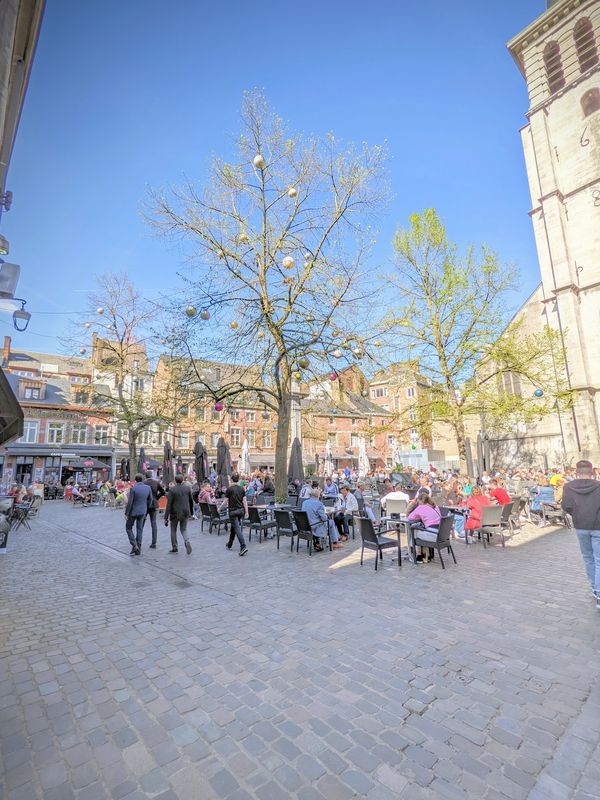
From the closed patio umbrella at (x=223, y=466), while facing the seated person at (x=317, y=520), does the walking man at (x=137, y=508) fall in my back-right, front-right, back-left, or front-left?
front-right

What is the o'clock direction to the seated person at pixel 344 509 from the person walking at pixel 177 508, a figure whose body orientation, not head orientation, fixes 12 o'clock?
The seated person is roughly at 3 o'clock from the person walking.

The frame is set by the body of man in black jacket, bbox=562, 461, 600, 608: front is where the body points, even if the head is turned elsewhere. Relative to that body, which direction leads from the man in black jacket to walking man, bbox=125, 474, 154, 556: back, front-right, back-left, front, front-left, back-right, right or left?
left

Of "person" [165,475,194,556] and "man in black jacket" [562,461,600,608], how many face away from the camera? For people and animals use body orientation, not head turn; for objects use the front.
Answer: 2

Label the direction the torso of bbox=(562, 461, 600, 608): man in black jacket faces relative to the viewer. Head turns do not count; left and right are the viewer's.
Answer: facing away from the viewer

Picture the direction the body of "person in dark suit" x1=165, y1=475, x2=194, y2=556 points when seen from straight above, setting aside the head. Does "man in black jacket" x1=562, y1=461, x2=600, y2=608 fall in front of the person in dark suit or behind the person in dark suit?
behind

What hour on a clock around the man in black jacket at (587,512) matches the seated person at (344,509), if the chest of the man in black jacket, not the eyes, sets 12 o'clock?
The seated person is roughly at 10 o'clock from the man in black jacket.

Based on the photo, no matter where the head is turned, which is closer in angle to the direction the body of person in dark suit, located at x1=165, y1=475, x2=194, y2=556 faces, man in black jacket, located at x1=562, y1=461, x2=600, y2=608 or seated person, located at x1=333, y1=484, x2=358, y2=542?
the seated person

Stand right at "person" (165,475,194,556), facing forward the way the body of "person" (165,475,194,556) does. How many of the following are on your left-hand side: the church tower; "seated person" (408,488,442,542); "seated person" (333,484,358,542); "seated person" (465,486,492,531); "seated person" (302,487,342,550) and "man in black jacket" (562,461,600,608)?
0

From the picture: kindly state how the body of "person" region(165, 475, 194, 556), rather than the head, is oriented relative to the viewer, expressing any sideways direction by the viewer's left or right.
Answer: facing away from the viewer

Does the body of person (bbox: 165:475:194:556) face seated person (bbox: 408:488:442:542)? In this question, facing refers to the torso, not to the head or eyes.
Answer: no

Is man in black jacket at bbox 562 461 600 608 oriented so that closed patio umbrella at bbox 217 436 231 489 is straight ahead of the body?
no

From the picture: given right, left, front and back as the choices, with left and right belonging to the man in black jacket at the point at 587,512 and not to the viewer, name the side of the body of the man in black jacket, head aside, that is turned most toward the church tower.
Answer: front

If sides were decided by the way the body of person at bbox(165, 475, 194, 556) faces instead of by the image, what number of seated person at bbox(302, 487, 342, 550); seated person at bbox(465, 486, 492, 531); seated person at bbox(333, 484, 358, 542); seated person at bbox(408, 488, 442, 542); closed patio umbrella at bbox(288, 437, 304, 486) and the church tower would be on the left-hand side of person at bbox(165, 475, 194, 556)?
0

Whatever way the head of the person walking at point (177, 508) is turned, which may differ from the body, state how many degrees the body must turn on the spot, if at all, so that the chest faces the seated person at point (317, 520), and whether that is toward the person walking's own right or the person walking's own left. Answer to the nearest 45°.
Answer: approximately 90° to the person walking's own right

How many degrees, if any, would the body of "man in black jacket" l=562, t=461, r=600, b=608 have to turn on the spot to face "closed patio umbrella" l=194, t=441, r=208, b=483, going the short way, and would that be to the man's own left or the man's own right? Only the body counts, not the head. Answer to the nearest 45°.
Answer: approximately 90° to the man's own left

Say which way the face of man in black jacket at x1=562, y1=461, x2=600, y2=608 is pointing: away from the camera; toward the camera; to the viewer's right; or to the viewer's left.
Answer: away from the camera

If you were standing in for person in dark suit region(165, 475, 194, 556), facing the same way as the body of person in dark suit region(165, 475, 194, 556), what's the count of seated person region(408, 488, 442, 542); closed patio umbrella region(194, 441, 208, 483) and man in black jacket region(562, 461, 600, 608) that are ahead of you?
1
